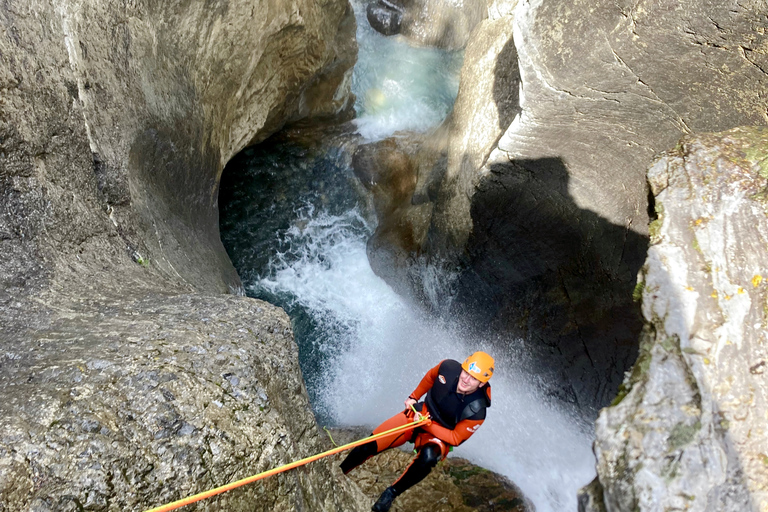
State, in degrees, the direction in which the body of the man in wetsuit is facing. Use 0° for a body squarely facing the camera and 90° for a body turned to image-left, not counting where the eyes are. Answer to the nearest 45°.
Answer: approximately 45°
